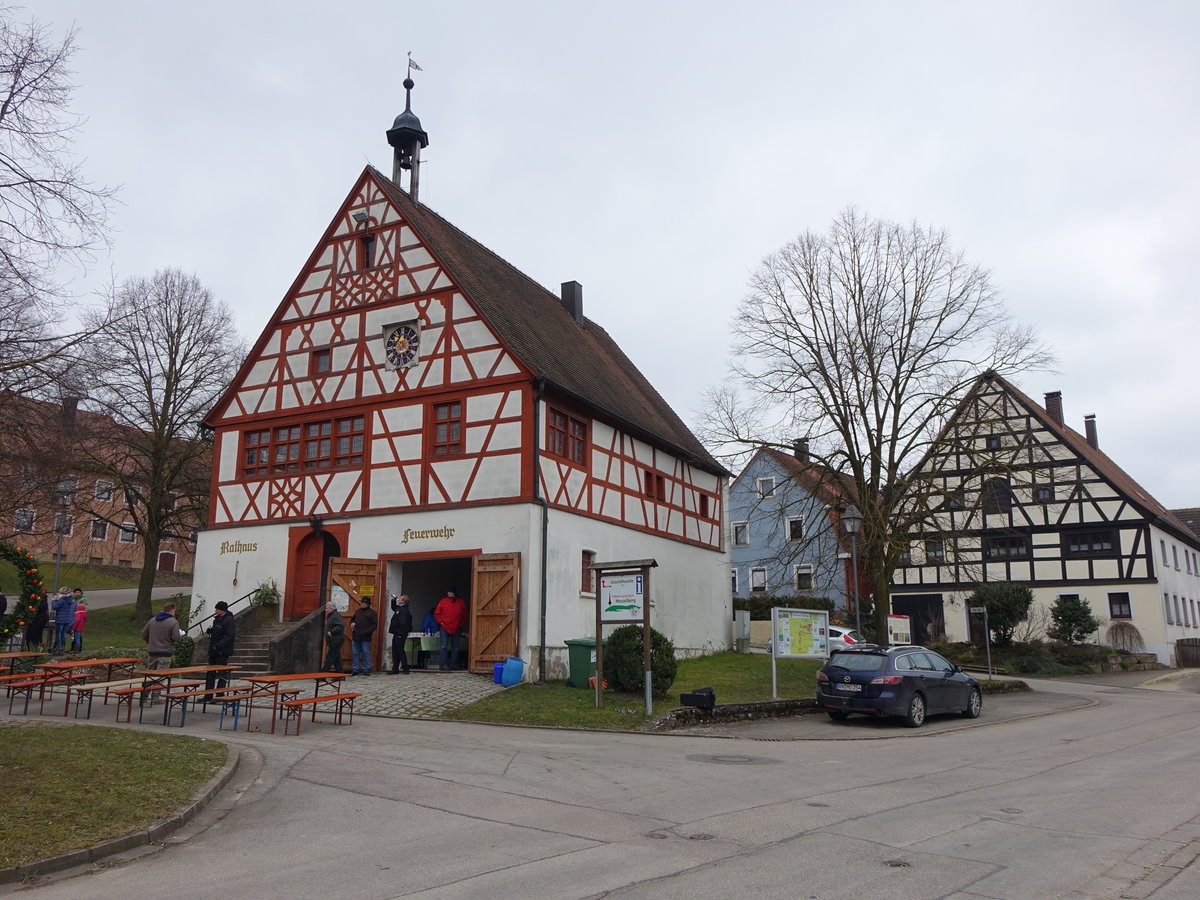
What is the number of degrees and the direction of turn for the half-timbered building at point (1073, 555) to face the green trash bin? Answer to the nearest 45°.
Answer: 0° — it already faces it

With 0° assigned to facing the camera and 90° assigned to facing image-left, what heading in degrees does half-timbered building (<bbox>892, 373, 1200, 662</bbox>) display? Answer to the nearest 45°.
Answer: approximately 0°

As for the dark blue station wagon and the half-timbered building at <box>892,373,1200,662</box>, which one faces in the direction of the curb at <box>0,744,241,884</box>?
the half-timbered building

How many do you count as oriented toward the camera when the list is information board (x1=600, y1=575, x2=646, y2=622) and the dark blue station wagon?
1

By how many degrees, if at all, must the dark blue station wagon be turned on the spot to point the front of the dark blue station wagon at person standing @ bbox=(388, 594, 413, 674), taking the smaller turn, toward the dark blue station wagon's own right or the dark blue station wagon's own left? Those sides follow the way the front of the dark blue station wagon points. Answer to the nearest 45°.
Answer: approximately 135° to the dark blue station wagon's own left

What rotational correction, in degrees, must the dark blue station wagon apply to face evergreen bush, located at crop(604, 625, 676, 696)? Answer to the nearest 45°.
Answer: approximately 135° to its left

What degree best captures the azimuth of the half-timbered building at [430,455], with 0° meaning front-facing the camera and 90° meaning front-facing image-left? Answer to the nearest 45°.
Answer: approximately 45°

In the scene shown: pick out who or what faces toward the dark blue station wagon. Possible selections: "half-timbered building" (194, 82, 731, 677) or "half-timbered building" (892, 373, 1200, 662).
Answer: "half-timbered building" (892, 373, 1200, 662)

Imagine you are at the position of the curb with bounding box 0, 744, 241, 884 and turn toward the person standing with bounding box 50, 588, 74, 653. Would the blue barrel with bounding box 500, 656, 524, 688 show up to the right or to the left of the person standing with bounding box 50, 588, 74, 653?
right

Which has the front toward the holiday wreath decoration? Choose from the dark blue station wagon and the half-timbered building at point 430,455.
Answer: the half-timbered building

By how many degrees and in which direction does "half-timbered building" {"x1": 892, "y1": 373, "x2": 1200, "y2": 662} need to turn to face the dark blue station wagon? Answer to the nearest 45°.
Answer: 0° — it already faces it

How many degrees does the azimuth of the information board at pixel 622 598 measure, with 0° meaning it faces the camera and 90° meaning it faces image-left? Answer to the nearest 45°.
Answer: approximately 0°

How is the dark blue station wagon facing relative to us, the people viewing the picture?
facing away from the viewer and to the right of the viewer

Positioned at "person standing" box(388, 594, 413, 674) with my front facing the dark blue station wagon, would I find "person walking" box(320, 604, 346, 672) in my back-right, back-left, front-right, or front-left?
back-right
